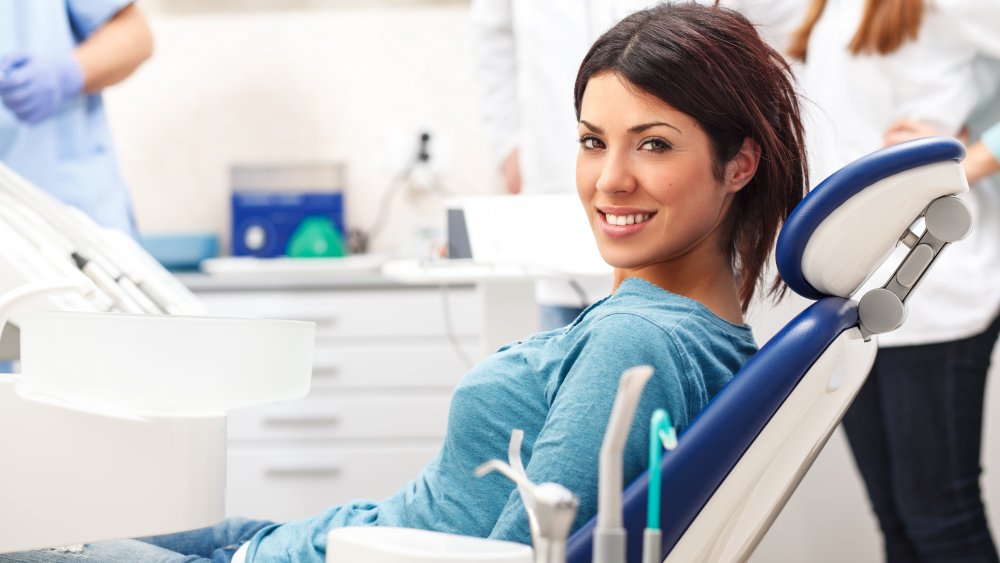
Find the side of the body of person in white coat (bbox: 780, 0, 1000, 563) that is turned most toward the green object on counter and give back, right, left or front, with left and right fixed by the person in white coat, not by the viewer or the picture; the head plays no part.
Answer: right

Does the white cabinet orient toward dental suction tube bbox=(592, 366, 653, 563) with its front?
yes

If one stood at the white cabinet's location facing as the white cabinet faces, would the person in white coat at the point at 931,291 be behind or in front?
in front

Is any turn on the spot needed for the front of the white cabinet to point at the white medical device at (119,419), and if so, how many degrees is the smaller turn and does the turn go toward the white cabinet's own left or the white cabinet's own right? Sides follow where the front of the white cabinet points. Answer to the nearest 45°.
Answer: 0° — it already faces it

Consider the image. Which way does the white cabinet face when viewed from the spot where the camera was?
facing the viewer

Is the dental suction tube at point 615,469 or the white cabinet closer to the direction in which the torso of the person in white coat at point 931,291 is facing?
the dental suction tube

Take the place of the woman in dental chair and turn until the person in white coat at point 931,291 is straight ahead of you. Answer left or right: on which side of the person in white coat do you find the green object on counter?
left

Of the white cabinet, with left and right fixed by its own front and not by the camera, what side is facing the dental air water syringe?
front

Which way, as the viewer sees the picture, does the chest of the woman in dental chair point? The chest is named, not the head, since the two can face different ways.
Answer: to the viewer's left

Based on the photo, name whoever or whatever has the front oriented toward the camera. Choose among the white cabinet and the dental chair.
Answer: the white cabinet

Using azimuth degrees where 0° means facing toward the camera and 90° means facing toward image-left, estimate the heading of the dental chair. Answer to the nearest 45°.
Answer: approximately 90°

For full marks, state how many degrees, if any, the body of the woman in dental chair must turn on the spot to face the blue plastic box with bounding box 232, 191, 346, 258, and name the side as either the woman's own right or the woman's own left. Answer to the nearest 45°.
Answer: approximately 90° to the woman's own right
